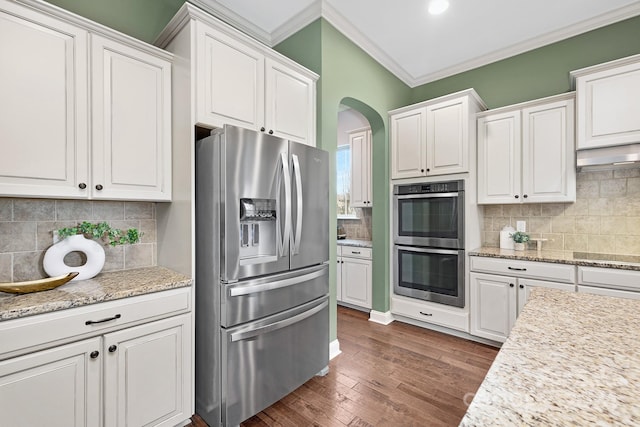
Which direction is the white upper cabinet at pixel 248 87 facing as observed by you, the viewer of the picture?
facing the viewer and to the right of the viewer

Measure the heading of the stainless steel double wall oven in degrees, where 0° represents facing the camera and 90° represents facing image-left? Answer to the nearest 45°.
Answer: approximately 45°

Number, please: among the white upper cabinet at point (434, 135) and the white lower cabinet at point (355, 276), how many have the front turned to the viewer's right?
0

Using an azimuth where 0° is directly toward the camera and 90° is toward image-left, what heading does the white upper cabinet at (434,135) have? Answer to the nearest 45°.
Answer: approximately 45°

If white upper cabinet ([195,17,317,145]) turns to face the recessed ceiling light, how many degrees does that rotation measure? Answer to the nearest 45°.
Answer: approximately 45° to its left

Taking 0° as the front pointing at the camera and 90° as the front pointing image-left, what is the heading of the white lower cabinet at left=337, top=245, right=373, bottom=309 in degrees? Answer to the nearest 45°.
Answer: approximately 45°

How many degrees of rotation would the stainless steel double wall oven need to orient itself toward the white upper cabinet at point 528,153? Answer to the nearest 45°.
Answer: approximately 135° to its left

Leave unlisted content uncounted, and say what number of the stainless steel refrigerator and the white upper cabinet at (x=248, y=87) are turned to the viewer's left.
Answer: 0

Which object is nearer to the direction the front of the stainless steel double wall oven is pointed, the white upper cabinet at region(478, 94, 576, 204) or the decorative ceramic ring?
the decorative ceramic ring

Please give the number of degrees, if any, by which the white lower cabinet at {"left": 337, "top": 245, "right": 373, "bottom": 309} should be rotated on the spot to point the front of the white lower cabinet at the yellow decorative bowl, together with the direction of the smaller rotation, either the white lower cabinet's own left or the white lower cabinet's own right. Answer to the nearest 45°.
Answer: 0° — it already faces it

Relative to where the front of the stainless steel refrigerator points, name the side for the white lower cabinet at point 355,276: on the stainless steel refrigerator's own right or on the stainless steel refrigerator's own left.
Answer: on the stainless steel refrigerator's own left
